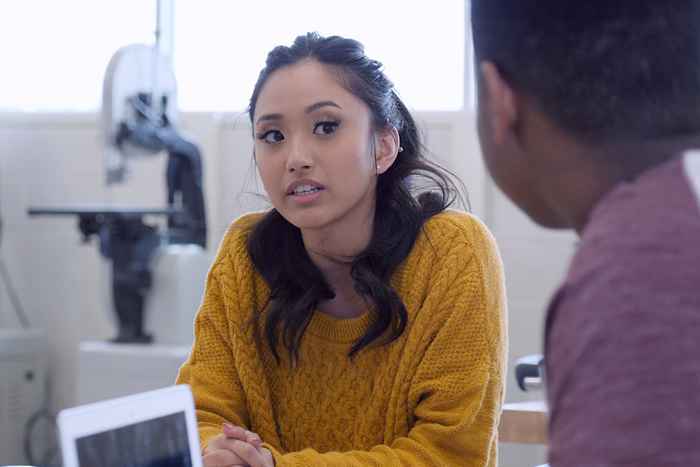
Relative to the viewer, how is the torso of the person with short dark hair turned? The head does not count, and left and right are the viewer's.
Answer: facing away from the viewer and to the left of the viewer

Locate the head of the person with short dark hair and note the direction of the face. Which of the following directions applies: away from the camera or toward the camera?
away from the camera

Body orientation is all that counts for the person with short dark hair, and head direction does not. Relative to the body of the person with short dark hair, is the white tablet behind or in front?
in front

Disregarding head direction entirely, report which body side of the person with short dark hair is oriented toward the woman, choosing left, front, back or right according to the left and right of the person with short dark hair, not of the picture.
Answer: front
